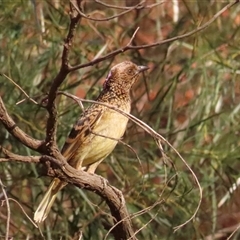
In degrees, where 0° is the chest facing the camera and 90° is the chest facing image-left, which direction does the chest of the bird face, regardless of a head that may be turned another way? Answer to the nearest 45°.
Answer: approximately 270°

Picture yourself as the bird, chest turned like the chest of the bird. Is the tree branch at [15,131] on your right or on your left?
on your right

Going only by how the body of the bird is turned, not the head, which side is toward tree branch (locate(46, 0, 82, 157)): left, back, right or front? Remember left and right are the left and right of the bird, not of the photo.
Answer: back
